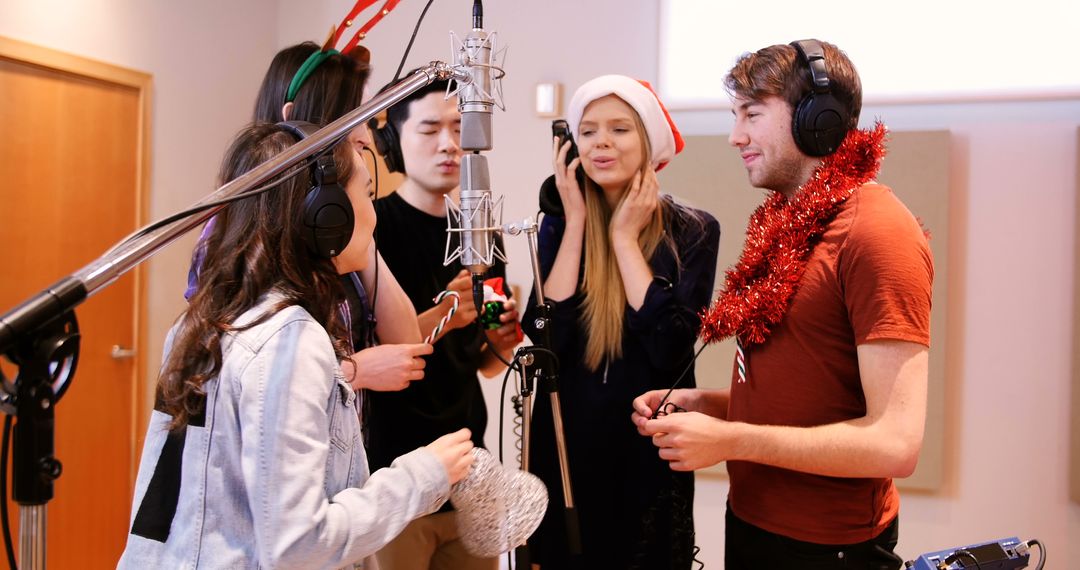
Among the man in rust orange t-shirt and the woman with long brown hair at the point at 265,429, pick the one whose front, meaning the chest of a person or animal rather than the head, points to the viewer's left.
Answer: the man in rust orange t-shirt

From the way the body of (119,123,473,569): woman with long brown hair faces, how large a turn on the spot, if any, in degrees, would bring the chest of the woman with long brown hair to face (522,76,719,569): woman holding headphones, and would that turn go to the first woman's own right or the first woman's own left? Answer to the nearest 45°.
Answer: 0° — they already face them

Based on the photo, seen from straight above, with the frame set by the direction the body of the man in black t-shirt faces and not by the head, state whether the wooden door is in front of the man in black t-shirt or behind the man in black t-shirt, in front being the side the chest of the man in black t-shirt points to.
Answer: behind

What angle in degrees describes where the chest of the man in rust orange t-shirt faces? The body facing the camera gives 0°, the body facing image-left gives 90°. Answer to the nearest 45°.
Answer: approximately 90°

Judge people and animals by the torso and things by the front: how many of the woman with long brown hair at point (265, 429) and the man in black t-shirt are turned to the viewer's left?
0

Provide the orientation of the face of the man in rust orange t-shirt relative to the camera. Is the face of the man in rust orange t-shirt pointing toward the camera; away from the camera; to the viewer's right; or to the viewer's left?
to the viewer's left

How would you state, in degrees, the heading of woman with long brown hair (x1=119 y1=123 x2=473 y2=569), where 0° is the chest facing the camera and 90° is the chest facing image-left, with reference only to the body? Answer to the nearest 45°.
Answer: approximately 225°

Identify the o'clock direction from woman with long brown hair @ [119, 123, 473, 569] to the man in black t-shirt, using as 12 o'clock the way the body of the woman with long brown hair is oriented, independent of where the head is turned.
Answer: The man in black t-shirt is roughly at 11 o'clock from the woman with long brown hair.

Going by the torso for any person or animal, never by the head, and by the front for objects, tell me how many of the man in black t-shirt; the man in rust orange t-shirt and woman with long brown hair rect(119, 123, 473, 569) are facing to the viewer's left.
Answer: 1

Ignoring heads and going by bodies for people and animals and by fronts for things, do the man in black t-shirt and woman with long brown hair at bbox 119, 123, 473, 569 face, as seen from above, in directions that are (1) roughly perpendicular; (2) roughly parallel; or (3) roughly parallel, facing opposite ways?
roughly perpendicular

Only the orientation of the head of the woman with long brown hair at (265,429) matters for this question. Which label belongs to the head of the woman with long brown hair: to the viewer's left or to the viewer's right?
to the viewer's right
